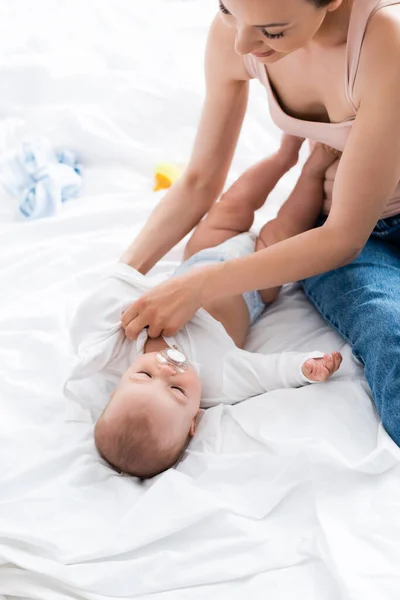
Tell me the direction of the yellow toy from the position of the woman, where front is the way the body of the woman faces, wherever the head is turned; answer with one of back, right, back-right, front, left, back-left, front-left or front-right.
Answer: right

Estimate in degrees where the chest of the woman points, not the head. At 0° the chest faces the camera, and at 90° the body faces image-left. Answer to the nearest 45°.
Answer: approximately 45°
